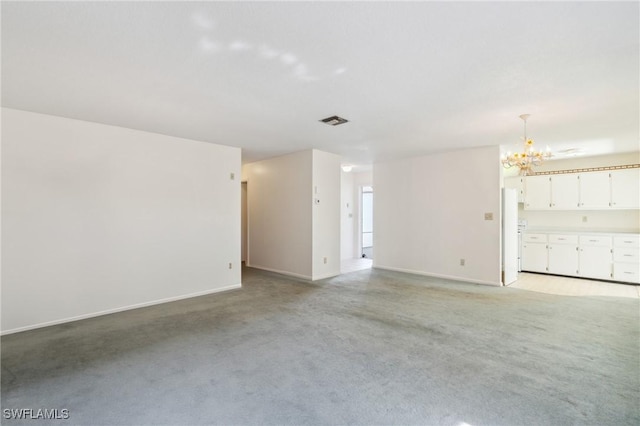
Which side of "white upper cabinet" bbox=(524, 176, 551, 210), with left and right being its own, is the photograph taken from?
front

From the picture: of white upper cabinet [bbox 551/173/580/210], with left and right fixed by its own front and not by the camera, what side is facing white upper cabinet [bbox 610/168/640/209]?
left

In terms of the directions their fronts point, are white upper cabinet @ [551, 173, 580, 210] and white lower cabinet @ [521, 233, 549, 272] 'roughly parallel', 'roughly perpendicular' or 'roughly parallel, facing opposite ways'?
roughly parallel

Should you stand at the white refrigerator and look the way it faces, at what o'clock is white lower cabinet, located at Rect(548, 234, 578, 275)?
The white lower cabinet is roughly at 10 o'clock from the white refrigerator.

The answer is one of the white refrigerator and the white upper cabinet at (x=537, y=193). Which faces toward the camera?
the white upper cabinet

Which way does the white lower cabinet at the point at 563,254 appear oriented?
toward the camera

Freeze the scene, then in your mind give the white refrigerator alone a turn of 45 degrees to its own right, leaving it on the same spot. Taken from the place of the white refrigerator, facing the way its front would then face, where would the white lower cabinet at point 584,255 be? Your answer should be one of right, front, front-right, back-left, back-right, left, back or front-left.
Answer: left

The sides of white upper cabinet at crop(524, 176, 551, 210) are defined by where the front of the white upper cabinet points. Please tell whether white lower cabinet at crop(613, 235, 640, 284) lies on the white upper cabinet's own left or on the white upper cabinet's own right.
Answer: on the white upper cabinet's own left

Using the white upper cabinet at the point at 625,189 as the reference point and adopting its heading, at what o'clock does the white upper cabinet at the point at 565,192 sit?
the white upper cabinet at the point at 565,192 is roughly at 3 o'clock from the white upper cabinet at the point at 625,189.
